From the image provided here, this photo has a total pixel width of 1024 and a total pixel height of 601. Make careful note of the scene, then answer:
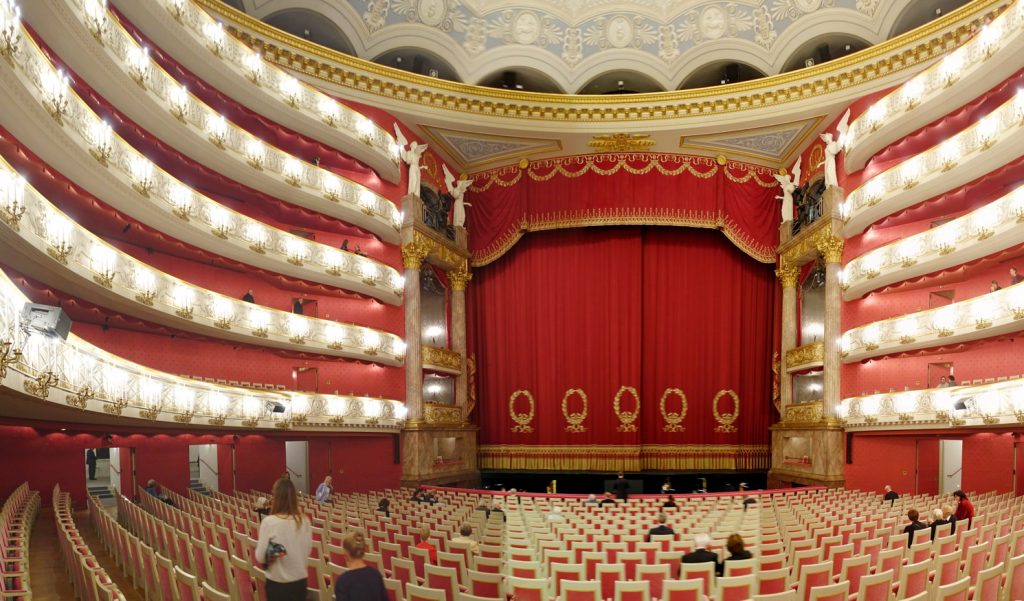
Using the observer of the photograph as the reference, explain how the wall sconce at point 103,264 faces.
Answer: facing the viewer and to the right of the viewer

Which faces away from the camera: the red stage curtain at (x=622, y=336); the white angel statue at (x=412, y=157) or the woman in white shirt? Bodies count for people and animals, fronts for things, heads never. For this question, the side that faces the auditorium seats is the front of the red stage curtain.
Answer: the woman in white shirt

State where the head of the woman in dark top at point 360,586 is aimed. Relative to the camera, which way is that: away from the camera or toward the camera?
away from the camera

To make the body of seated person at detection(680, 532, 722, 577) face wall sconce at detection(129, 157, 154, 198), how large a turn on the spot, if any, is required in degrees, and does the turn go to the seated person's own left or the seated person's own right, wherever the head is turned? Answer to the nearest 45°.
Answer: approximately 45° to the seated person's own left

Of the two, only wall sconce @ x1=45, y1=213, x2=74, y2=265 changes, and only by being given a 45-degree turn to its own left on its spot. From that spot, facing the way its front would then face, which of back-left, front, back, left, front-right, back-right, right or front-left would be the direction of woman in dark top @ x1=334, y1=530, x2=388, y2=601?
right

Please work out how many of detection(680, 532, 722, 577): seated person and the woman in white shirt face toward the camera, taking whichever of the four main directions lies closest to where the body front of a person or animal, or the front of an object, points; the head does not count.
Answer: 0

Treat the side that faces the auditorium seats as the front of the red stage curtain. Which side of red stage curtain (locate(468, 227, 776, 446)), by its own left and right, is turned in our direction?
front

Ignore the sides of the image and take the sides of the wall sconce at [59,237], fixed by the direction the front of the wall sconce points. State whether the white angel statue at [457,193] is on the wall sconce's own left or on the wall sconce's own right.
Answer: on the wall sconce's own left

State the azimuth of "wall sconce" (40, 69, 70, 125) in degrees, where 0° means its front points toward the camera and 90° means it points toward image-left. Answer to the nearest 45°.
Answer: approximately 315°

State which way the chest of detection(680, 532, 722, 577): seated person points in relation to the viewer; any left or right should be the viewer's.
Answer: facing away from the viewer

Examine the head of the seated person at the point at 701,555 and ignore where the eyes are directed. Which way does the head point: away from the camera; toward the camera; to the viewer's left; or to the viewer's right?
away from the camera

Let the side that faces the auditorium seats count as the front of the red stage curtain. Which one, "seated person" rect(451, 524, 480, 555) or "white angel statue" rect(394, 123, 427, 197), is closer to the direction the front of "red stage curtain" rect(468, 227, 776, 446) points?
the seated person

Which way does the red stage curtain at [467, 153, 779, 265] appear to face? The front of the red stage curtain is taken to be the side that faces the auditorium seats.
toward the camera

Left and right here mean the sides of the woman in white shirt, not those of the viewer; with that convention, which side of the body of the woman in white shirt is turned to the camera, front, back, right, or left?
back

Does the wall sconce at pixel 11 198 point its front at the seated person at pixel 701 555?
yes

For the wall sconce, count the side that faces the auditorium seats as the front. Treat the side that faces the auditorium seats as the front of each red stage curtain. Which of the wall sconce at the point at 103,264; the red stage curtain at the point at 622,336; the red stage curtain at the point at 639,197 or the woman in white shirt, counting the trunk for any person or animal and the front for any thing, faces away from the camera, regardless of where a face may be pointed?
the woman in white shirt
